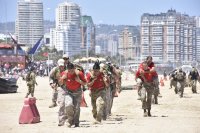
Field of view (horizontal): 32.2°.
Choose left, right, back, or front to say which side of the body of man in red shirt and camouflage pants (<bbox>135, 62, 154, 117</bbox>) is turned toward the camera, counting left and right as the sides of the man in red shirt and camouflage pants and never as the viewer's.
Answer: front

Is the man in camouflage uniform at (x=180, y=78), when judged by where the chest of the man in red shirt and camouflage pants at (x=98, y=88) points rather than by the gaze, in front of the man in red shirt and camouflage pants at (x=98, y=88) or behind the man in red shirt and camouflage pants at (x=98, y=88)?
behind

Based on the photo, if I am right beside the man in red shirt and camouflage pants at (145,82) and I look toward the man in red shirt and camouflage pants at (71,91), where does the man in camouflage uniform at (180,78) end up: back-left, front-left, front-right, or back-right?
back-right

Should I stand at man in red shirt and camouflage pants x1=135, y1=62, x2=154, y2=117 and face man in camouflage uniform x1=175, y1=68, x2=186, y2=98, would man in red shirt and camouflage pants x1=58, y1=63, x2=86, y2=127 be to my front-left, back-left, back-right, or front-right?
back-left

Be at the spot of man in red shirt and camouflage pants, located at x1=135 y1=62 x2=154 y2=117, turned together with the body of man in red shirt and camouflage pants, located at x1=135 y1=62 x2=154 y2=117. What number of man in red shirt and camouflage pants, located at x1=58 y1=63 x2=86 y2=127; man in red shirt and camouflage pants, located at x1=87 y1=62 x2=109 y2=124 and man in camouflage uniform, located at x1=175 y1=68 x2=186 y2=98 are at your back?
1

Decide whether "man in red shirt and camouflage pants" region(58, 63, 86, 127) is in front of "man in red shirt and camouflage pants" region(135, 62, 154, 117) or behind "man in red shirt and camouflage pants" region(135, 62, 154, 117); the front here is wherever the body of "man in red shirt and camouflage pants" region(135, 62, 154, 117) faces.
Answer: in front

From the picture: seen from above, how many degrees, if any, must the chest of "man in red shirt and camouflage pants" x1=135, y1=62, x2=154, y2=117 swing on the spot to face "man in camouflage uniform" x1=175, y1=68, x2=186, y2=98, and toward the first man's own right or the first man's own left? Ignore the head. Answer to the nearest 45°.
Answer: approximately 180°

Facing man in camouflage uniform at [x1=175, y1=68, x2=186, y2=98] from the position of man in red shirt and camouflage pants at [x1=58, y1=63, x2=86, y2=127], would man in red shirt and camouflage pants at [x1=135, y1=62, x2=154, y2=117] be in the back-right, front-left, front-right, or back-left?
front-right

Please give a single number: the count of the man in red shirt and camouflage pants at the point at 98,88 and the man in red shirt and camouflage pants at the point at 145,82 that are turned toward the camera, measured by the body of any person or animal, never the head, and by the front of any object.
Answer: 2

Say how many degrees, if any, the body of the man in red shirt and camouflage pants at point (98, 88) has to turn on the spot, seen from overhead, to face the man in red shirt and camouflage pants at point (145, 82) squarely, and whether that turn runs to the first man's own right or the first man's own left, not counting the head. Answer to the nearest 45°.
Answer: approximately 135° to the first man's own left

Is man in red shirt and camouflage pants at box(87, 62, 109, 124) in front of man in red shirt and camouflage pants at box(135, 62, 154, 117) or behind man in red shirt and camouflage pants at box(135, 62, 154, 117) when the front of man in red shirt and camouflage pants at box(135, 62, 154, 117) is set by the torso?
in front

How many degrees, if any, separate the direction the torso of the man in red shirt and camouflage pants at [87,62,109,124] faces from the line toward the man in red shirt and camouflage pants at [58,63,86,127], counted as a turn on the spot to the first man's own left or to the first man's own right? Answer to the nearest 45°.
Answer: approximately 45° to the first man's own right
